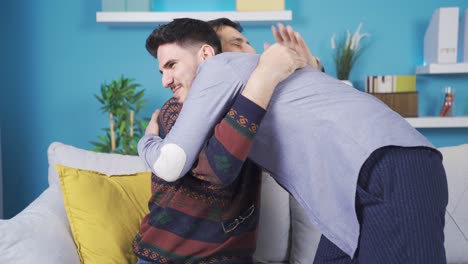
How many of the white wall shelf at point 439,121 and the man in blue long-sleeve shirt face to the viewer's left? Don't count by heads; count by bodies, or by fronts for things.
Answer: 1

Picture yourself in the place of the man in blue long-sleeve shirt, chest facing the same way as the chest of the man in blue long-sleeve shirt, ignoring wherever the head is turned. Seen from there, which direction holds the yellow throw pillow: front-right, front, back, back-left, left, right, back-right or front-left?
front-right

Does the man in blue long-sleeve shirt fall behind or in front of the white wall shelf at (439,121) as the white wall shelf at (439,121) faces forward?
in front

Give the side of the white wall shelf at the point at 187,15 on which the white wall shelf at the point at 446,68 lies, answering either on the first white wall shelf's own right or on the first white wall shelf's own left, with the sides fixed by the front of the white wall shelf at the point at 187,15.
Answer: on the first white wall shelf's own left

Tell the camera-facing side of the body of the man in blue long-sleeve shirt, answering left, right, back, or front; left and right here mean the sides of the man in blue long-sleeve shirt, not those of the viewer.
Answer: left

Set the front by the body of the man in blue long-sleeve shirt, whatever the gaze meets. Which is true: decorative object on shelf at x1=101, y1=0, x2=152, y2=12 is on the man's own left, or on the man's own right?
on the man's own right

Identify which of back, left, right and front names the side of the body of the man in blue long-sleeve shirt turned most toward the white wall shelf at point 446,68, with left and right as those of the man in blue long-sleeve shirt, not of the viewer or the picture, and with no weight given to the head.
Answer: right

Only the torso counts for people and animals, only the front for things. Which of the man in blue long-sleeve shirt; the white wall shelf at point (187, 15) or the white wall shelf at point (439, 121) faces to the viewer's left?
the man in blue long-sleeve shirt

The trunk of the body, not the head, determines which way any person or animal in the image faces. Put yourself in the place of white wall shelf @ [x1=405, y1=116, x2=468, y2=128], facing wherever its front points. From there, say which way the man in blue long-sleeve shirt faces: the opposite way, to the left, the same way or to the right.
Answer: to the right
